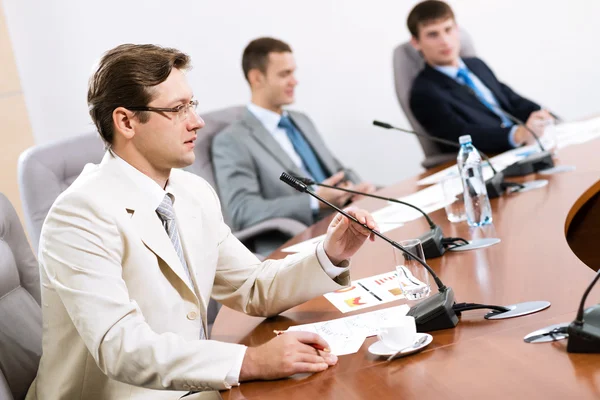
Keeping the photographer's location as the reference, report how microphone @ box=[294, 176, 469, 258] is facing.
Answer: facing to the left of the viewer

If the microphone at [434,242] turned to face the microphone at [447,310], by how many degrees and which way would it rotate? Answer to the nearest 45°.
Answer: approximately 90° to its left

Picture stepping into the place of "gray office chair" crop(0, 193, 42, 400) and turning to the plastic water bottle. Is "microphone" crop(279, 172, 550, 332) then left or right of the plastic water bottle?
right

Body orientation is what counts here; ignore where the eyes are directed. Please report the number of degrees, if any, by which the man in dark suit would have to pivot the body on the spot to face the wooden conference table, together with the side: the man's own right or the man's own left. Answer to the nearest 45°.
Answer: approximately 45° to the man's own right

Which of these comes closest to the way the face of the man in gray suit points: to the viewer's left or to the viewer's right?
to the viewer's right

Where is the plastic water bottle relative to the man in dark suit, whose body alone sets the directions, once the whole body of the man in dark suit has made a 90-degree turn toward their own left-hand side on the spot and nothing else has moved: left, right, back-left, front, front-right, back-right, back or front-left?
back-right

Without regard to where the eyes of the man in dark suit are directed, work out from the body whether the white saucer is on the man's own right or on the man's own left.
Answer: on the man's own right

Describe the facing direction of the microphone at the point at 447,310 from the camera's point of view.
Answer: facing to the left of the viewer

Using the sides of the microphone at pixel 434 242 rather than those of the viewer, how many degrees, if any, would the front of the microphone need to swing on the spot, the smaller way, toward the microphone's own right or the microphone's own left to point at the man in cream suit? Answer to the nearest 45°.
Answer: approximately 45° to the microphone's own left

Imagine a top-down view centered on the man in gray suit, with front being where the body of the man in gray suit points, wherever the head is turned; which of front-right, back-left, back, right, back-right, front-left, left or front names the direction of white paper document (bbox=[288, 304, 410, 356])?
front-right

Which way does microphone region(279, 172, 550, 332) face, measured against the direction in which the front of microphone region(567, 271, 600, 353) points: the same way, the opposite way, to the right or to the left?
the opposite way

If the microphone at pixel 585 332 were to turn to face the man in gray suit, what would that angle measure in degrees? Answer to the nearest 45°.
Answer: approximately 135° to its left

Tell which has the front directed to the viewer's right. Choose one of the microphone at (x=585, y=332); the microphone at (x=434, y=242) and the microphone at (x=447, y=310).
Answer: the microphone at (x=585, y=332)

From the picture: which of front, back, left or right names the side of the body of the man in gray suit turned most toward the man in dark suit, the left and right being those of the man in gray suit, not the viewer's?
left

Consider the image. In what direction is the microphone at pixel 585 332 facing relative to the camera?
to the viewer's right

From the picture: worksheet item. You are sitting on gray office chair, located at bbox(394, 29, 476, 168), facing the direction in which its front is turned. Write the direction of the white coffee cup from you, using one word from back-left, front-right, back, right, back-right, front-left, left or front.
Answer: front-right

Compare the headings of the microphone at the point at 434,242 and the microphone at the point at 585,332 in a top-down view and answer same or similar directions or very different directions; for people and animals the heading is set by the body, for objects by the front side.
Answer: very different directions

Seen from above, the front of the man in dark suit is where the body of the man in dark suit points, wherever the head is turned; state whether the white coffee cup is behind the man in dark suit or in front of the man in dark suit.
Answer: in front

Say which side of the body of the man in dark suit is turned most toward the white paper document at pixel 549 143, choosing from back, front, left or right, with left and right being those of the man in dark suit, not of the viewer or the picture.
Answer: front

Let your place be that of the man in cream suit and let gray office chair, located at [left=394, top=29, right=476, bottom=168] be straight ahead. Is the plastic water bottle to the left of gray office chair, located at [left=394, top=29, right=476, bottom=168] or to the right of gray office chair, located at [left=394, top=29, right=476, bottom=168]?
right
